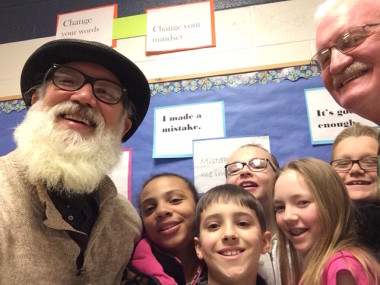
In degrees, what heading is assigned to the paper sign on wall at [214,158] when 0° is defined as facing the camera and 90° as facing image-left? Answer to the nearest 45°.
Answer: approximately 0°

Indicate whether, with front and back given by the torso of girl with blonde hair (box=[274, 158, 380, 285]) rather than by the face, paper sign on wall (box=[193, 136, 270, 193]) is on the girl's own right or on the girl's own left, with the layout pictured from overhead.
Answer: on the girl's own right

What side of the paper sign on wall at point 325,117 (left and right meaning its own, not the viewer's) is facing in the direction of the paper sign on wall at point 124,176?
right

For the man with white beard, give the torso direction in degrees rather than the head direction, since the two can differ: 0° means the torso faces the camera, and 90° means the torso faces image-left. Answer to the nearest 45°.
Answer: approximately 0°

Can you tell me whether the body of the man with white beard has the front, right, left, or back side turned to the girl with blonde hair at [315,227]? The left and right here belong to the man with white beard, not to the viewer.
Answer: left
